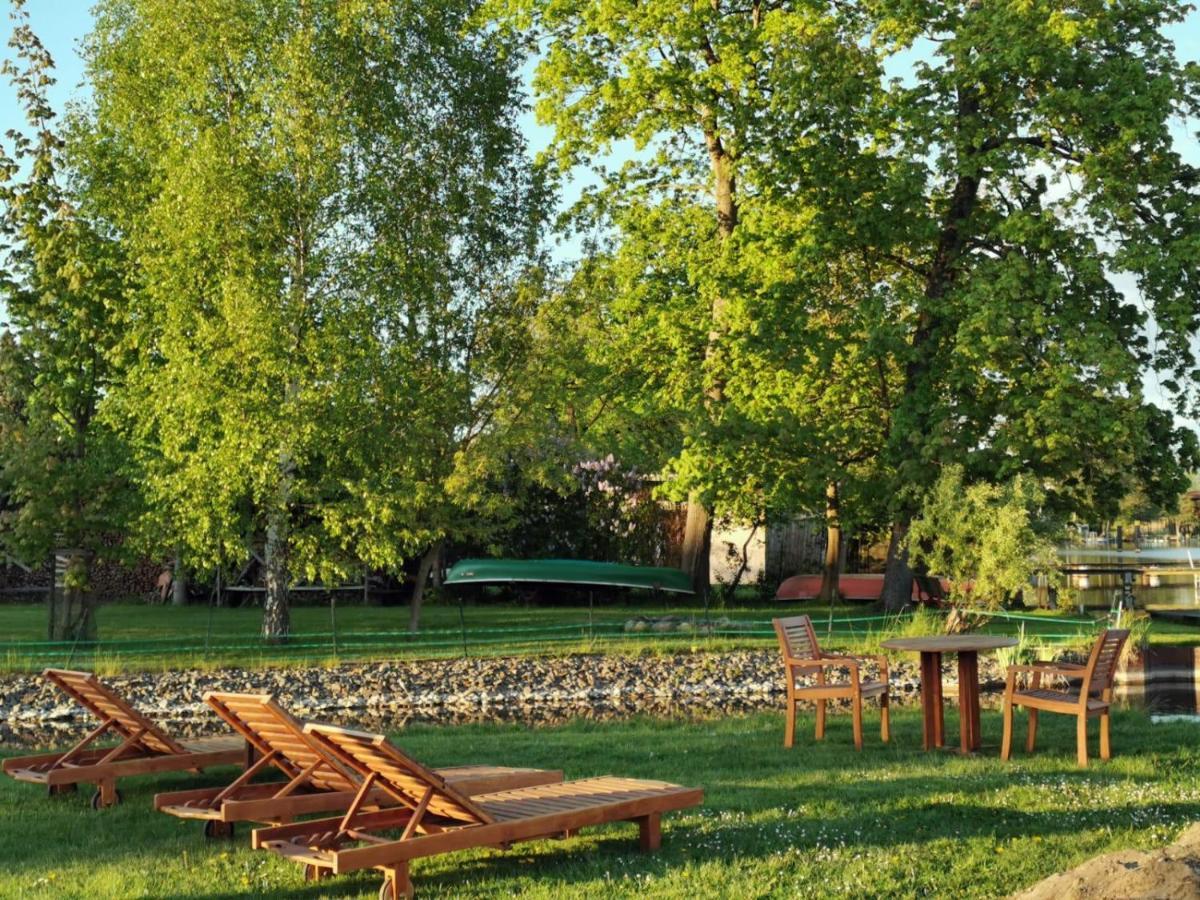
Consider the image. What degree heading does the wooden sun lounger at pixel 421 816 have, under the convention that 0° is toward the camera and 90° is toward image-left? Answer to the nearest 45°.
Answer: approximately 225°

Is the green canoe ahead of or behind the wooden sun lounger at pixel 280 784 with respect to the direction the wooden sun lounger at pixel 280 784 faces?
ahead

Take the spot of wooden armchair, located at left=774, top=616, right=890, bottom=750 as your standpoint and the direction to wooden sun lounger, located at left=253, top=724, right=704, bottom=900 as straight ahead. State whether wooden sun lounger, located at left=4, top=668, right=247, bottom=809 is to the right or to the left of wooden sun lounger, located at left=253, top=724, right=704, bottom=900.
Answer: right

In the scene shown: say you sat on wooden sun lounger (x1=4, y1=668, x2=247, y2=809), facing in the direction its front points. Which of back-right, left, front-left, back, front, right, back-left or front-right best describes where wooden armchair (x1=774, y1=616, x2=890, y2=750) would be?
front-right

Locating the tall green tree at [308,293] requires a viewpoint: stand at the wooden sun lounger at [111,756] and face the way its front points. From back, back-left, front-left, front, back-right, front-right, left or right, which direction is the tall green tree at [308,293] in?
front-left

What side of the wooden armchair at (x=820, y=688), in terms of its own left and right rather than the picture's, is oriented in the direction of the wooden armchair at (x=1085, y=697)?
front

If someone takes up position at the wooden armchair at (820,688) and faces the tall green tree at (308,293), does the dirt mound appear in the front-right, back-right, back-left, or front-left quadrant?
back-left

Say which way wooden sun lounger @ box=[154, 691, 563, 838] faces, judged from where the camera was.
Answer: facing away from the viewer and to the right of the viewer

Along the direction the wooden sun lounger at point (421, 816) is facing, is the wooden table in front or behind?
in front

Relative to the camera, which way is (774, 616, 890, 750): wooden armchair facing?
to the viewer's right

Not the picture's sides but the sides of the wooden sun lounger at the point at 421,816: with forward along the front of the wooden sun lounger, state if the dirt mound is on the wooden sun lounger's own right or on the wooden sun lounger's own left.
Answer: on the wooden sun lounger's own right

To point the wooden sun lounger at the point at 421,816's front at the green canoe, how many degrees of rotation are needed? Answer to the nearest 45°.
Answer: approximately 45° to its left

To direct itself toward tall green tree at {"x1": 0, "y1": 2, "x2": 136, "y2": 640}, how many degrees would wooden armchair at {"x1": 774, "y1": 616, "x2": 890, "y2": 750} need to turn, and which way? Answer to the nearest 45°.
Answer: approximately 135° to its left
